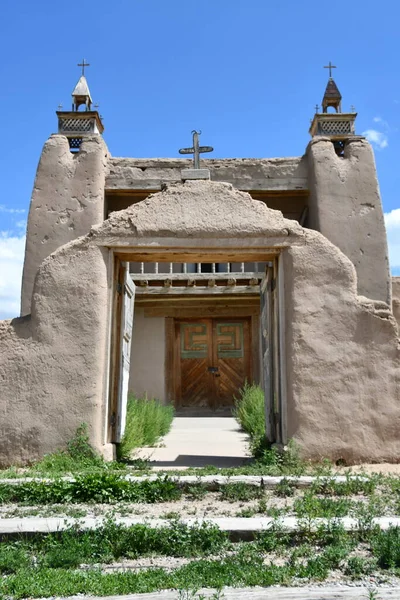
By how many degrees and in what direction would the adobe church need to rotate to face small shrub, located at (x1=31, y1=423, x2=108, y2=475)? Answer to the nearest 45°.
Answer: approximately 90° to its right

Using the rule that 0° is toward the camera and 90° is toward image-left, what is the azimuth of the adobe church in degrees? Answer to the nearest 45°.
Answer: approximately 0°

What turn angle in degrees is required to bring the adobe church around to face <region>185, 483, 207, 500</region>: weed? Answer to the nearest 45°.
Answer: approximately 45° to its right

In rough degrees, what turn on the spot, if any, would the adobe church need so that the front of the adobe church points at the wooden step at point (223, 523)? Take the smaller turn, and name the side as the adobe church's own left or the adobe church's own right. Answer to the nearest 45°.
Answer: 0° — it already faces it

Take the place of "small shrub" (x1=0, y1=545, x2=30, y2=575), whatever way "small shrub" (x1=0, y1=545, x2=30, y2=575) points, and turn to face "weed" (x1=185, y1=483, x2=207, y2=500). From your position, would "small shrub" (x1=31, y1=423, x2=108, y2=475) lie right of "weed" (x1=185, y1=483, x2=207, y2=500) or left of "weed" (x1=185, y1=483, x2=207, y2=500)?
left

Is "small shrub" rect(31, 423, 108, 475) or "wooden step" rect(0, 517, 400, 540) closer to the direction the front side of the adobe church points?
the wooden step

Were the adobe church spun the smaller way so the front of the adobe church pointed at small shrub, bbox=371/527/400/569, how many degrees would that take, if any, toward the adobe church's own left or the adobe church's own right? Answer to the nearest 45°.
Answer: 0° — it already faces it
